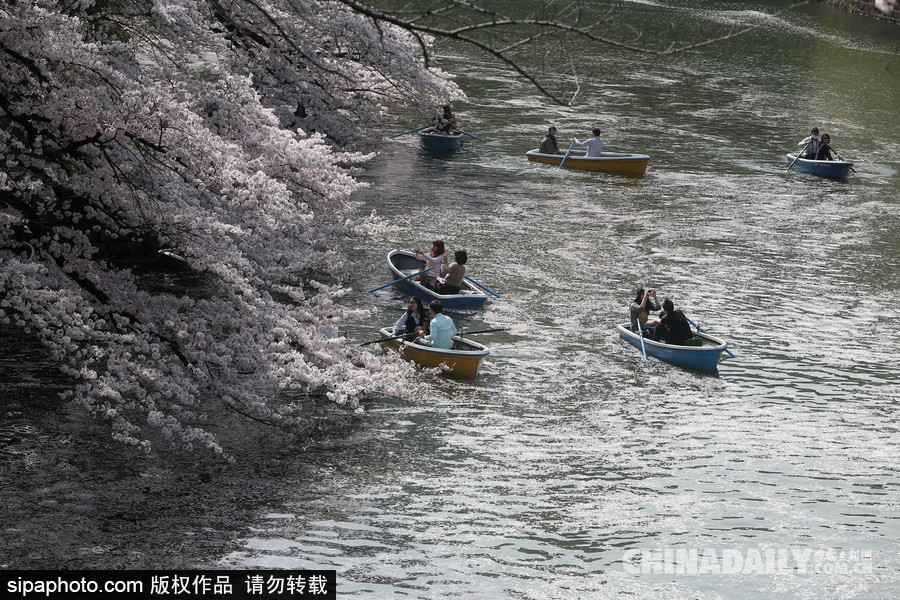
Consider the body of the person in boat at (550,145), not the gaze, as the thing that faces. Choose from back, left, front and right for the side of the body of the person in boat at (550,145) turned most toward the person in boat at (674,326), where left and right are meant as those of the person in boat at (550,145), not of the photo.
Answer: right

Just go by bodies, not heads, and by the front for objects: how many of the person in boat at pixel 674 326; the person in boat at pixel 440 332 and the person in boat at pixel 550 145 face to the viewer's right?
1

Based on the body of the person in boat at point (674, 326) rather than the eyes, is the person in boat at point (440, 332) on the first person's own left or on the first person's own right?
on the first person's own left

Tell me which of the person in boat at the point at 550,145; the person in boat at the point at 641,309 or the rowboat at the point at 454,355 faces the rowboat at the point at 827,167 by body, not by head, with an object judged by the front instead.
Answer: the person in boat at the point at 550,145

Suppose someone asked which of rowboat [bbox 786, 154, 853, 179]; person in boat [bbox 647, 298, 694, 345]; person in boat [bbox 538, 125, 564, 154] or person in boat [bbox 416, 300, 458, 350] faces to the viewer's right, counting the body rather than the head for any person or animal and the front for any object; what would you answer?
person in boat [bbox 538, 125, 564, 154]

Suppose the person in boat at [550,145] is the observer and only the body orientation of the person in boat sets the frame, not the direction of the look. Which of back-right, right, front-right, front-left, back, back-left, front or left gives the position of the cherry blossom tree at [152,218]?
right

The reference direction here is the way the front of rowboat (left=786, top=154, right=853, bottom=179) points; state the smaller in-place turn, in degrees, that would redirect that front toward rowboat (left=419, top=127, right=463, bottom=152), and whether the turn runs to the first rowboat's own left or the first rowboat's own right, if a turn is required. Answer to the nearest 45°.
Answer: approximately 45° to the first rowboat's own left

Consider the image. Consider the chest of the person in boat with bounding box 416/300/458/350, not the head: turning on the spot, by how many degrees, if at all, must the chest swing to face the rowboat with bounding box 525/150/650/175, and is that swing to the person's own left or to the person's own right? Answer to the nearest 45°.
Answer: approximately 45° to the person's own right

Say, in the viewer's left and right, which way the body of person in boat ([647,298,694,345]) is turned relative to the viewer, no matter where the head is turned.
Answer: facing away from the viewer and to the left of the viewer

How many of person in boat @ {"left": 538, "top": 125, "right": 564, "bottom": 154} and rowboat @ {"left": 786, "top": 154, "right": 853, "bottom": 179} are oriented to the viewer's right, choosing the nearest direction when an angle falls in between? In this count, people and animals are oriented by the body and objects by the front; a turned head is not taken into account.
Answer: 1

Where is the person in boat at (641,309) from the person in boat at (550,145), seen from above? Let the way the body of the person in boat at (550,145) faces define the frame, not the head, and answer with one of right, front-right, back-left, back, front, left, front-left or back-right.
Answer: right

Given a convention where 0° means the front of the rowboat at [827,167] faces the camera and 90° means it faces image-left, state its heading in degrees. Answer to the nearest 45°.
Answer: approximately 135°

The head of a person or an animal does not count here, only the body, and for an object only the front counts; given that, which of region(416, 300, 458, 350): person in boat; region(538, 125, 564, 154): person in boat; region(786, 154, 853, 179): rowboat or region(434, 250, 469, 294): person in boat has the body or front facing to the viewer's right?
region(538, 125, 564, 154): person in boat

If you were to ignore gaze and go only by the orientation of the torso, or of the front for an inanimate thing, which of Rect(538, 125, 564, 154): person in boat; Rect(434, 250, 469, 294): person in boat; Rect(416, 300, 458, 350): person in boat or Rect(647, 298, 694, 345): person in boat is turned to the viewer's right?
Rect(538, 125, 564, 154): person in boat
